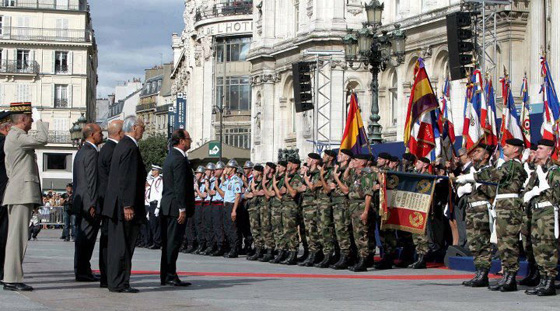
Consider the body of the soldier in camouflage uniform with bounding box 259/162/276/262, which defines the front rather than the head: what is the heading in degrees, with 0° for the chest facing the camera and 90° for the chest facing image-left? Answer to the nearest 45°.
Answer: approximately 45°

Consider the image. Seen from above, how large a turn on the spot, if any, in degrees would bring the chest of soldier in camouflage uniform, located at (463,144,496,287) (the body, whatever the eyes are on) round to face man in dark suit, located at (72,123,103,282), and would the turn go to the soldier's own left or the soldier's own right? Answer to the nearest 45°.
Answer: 0° — they already face them

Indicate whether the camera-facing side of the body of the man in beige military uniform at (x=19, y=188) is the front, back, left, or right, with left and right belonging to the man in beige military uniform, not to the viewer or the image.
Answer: right

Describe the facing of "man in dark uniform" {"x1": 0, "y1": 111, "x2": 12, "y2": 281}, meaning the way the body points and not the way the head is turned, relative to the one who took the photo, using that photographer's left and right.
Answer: facing to the right of the viewer

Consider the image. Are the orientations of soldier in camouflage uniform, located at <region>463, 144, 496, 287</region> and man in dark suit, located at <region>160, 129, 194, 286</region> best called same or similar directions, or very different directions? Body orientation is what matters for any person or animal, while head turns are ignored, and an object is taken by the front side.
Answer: very different directions

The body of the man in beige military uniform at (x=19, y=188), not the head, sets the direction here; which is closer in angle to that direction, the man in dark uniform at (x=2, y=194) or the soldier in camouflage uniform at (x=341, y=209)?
the soldier in camouflage uniform

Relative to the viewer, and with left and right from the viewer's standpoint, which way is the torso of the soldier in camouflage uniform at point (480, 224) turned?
facing to the left of the viewer

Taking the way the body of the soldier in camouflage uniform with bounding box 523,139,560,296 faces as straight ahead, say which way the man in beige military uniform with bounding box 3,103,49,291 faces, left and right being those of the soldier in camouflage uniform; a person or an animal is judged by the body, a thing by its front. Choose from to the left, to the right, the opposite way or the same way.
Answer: the opposite way

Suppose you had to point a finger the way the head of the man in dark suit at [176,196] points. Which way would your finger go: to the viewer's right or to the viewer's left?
to the viewer's right

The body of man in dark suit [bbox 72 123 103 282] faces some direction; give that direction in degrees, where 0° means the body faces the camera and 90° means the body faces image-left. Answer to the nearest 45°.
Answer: approximately 270°

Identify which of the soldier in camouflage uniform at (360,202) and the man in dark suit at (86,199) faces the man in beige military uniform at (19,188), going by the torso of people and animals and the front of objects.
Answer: the soldier in camouflage uniform
